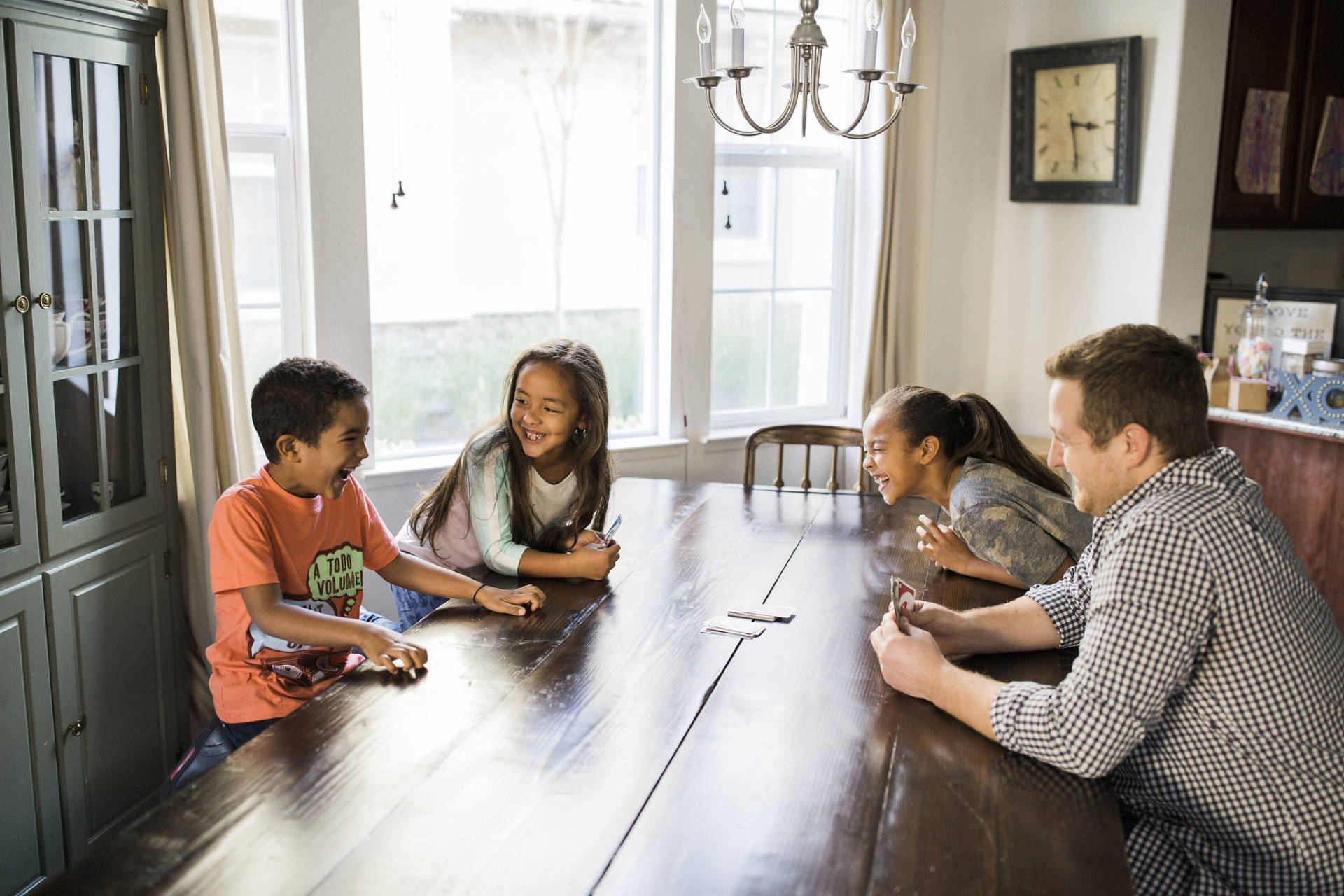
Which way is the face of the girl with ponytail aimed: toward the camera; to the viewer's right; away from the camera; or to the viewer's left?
to the viewer's left

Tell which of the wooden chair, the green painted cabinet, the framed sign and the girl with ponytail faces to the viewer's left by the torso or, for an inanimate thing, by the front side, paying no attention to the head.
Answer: the girl with ponytail

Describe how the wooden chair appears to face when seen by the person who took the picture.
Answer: facing the viewer

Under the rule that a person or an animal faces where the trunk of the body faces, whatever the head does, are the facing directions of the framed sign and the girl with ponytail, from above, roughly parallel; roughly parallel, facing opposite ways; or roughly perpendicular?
roughly perpendicular

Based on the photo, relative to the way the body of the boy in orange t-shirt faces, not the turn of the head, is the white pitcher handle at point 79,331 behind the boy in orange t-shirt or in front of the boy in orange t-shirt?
behind

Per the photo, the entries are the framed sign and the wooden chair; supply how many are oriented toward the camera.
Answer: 2

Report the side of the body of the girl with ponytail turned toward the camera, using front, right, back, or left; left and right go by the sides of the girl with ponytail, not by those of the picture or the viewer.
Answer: left

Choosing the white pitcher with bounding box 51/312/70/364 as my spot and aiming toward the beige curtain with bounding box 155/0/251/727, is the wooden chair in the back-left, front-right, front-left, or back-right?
front-right

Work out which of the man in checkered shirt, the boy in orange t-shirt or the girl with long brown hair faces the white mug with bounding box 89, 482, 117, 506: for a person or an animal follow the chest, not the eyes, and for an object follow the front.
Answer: the man in checkered shirt

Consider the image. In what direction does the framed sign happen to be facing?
toward the camera

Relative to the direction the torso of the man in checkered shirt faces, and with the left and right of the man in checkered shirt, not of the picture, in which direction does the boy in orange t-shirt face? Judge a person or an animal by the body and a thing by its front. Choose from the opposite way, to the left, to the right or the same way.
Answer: the opposite way

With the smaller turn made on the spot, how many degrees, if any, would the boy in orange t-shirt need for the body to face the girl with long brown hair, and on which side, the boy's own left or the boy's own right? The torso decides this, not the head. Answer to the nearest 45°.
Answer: approximately 90° to the boy's own left

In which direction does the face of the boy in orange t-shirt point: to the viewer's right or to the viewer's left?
to the viewer's right

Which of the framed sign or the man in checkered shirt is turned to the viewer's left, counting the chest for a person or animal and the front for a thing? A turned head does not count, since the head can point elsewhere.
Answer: the man in checkered shirt

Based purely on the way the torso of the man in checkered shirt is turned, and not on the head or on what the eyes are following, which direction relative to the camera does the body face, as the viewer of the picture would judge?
to the viewer's left

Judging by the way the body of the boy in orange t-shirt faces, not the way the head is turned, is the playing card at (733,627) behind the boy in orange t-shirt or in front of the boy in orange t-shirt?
in front
